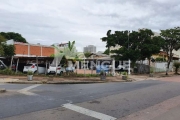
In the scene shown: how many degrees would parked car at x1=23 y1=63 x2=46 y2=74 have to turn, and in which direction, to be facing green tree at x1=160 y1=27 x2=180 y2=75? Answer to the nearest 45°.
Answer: approximately 90° to its right
